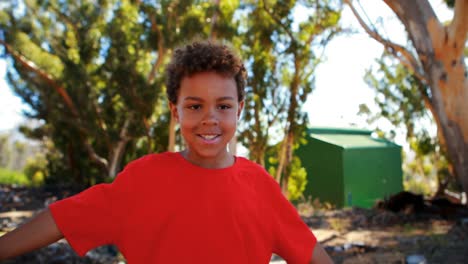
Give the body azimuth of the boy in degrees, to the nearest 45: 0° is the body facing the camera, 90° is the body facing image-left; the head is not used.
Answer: approximately 0°

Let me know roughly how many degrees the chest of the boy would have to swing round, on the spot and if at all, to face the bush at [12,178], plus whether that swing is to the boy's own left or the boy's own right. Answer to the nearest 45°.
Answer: approximately 180°

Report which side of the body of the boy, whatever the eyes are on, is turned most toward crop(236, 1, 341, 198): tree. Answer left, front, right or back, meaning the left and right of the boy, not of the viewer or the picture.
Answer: back

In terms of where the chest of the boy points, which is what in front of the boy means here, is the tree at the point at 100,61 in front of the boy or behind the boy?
behind

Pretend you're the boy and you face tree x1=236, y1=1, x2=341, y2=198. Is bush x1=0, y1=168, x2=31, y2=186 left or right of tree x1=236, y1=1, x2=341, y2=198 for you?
left
